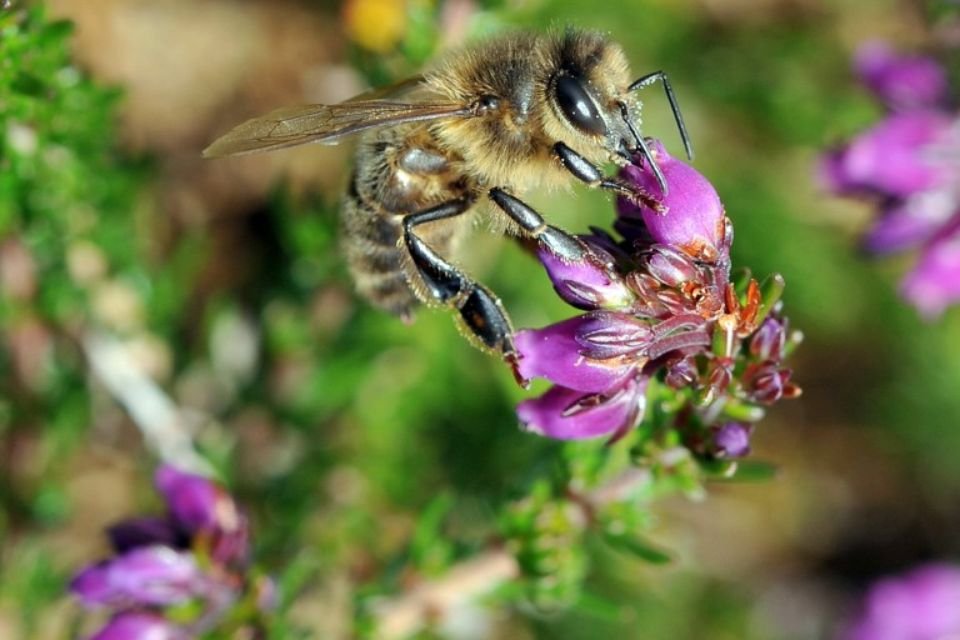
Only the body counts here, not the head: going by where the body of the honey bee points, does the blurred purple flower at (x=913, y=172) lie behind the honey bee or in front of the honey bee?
in front

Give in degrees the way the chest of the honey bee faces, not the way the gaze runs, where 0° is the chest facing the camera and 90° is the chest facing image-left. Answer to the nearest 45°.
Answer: approximately 270°

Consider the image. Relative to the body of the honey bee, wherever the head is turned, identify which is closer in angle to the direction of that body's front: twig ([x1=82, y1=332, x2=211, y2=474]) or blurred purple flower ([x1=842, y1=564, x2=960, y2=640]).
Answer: the blurred purple flower

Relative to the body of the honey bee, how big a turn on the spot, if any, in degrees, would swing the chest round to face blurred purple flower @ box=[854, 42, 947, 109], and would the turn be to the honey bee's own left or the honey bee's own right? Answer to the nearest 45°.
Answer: approximately 45° to the honey bee's own left

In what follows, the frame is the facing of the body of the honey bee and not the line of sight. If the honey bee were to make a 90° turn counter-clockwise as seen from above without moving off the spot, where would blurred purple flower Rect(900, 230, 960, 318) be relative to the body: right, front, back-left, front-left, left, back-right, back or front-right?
front-right

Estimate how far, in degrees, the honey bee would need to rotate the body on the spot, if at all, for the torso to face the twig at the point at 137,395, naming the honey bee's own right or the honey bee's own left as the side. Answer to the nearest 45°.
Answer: approximately 135° to the honey bee's own left
